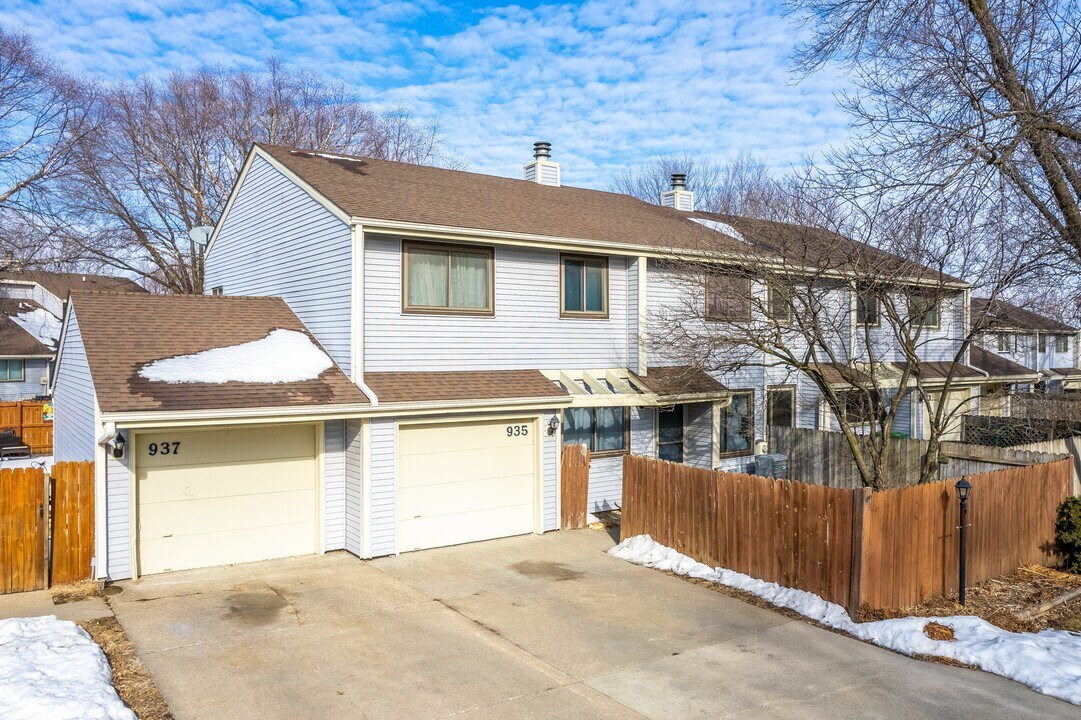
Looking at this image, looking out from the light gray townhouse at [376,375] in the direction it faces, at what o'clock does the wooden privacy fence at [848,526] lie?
The wooden privacy fence is roughly at 11 o'clock from the light gray townhouse.

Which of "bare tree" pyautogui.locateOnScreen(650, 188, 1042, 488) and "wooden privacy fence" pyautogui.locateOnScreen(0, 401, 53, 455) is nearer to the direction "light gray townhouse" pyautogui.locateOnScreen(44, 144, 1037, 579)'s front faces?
the bare tree

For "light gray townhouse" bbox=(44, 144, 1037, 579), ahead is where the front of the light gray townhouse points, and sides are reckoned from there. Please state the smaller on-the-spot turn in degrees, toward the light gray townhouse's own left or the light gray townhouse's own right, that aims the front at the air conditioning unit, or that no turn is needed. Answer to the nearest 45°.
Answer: approximately 90° to the light gray townhouse's own left

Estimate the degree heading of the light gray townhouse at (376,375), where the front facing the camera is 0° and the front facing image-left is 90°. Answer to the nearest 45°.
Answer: approximately 315°

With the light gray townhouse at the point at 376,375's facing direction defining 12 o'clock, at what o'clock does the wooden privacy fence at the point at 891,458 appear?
The wooden privacy fence is roughly at 10 o'clock from the light gray townhouse.

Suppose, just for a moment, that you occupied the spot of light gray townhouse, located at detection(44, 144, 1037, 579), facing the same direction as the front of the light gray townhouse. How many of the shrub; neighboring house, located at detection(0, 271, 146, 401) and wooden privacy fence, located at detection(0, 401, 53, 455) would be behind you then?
2

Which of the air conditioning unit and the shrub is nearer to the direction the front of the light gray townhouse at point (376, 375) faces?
the shrub

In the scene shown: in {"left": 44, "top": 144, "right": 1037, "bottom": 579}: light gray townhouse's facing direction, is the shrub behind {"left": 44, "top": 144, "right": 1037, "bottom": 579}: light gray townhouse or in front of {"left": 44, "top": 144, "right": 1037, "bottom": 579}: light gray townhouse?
in front

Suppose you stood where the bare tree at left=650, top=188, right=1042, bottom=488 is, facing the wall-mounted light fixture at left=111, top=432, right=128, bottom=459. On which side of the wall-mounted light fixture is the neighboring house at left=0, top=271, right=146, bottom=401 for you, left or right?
right

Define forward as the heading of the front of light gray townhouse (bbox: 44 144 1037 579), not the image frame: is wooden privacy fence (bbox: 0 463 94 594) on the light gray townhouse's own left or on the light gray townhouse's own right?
on the light gray townhouse's own right
